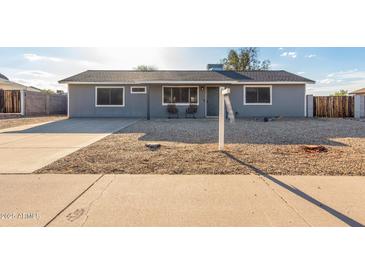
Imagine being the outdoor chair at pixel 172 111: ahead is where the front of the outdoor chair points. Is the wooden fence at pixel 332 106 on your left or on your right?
on your left
